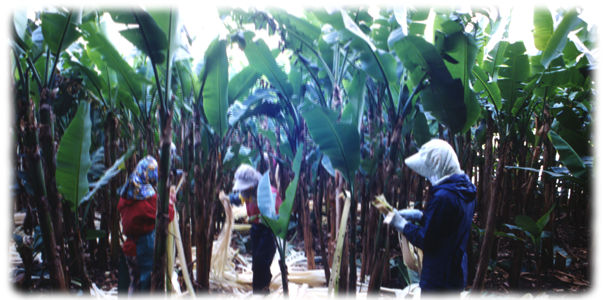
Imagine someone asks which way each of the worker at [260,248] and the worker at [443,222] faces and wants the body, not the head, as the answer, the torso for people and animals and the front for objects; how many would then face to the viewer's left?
2

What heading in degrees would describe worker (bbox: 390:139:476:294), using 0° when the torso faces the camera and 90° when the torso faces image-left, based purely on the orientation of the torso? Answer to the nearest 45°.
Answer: approximately 90°

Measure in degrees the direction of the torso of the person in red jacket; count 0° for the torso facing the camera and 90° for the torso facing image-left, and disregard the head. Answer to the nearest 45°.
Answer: approximately 225°

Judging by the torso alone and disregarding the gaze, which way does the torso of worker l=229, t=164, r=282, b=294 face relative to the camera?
to the viewer's left

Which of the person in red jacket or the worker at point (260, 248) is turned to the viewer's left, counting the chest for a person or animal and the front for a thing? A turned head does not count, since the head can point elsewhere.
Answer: the worker

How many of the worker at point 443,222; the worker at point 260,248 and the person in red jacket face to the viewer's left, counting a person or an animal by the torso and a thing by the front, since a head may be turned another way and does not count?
2

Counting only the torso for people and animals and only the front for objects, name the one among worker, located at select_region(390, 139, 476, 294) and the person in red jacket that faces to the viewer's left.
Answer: the worker
